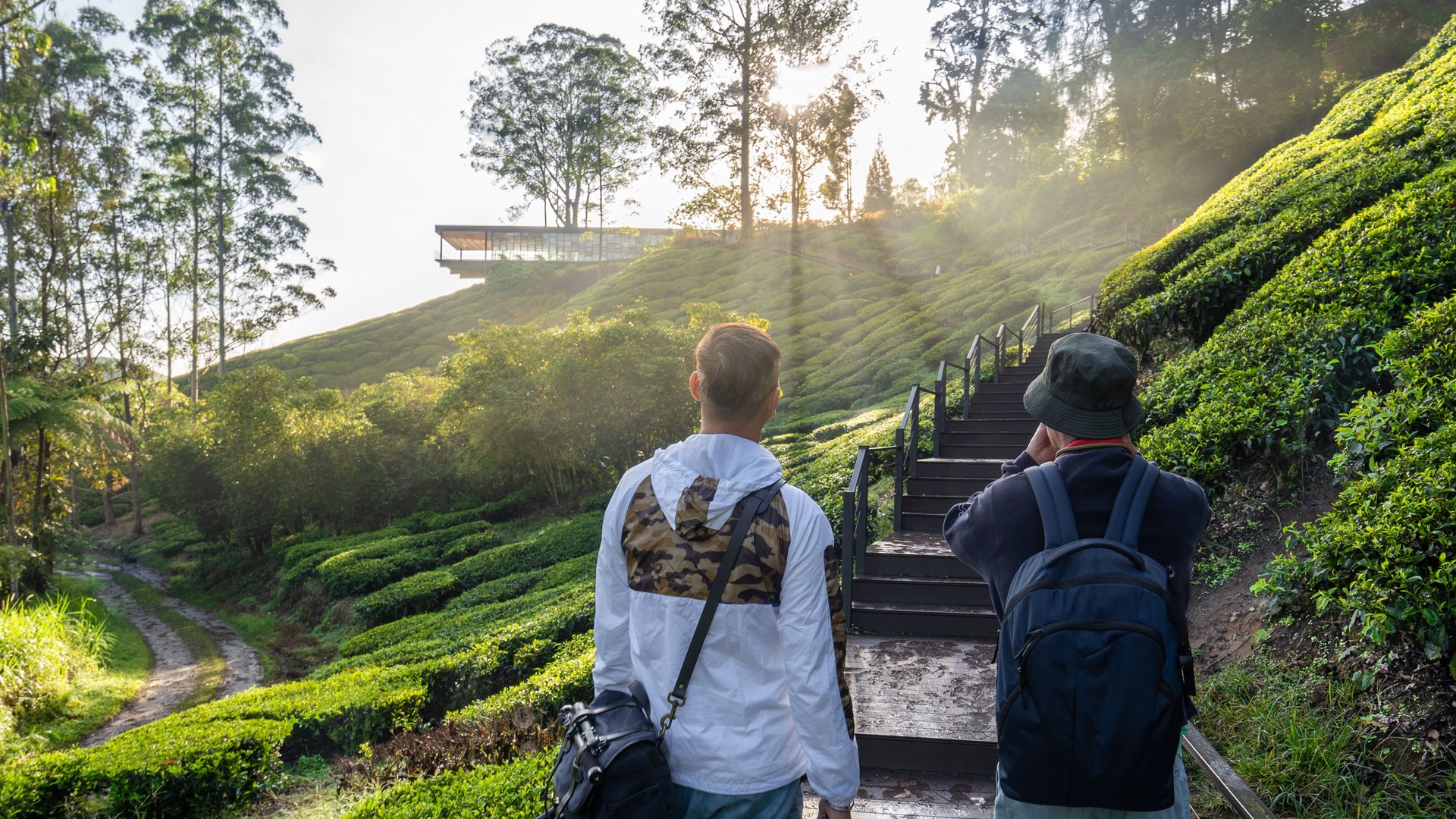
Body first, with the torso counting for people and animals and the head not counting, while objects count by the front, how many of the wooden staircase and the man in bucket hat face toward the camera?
1

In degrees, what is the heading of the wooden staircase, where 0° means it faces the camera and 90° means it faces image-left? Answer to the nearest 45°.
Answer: approximately 0°

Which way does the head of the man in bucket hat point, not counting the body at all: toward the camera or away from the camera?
away from the camera

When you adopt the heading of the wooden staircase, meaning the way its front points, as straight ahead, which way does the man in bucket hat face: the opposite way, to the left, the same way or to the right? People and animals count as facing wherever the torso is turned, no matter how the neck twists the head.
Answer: the opposite way

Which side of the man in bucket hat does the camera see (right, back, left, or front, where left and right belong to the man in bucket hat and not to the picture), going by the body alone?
back

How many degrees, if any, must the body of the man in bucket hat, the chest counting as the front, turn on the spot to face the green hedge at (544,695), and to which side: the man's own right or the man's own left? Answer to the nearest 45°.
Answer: approximately 45° to the man's own left
